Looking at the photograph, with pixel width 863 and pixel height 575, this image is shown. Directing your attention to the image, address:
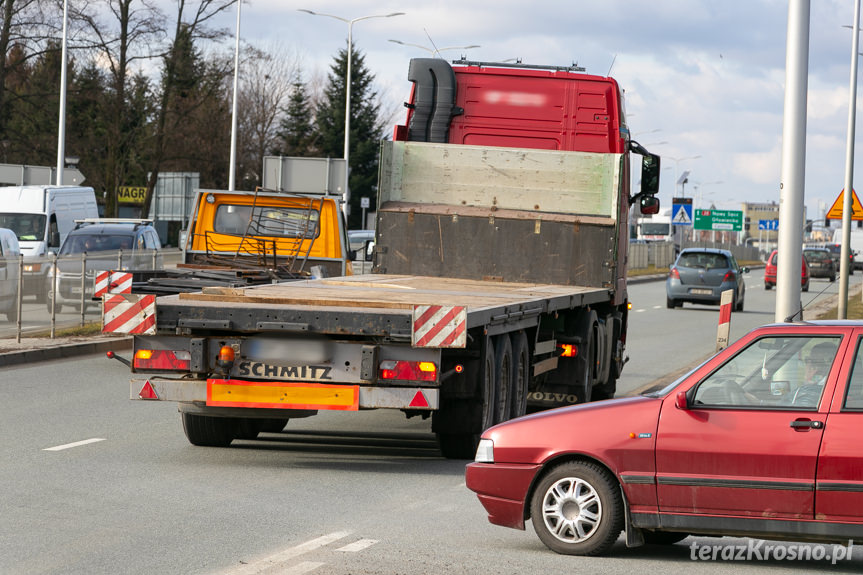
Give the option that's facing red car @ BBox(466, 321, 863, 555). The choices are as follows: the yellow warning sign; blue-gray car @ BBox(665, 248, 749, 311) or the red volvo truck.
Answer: the yellow warning sign

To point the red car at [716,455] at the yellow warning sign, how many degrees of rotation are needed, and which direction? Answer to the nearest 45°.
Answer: approximately 90° to its right

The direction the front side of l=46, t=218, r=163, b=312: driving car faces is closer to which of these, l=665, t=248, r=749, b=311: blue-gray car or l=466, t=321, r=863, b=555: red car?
the red car

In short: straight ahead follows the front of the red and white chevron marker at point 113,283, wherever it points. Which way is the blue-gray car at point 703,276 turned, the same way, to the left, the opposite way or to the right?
the opposite way

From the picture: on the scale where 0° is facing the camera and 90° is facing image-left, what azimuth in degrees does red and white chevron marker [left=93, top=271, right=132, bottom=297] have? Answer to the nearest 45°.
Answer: approximately 0°

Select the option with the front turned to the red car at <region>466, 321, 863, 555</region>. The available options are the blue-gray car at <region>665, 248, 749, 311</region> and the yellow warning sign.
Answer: the yellow warning sign

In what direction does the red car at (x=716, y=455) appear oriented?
to the viewer's left

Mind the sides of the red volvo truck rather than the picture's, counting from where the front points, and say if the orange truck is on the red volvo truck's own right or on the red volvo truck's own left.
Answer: on the red volvo truck's own left

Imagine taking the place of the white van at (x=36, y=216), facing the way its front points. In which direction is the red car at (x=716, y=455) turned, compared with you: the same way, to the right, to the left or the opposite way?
to the right

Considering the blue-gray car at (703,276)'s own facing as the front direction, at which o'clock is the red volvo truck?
The red volvo truck is roughly at 6 o'clock from the blue-gray car.

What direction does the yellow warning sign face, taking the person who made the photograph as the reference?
facing the viewer

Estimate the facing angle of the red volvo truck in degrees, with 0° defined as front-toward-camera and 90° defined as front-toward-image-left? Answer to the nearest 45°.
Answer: approximately 225°

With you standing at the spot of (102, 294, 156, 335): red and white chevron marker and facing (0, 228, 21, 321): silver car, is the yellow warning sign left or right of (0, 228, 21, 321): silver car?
right

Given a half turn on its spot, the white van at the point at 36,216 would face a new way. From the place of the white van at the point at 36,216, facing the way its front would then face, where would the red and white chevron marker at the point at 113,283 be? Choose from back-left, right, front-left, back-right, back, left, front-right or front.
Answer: back-right

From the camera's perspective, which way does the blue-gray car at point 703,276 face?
away from the camera

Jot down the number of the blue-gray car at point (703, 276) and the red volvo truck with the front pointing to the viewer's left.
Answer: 0
